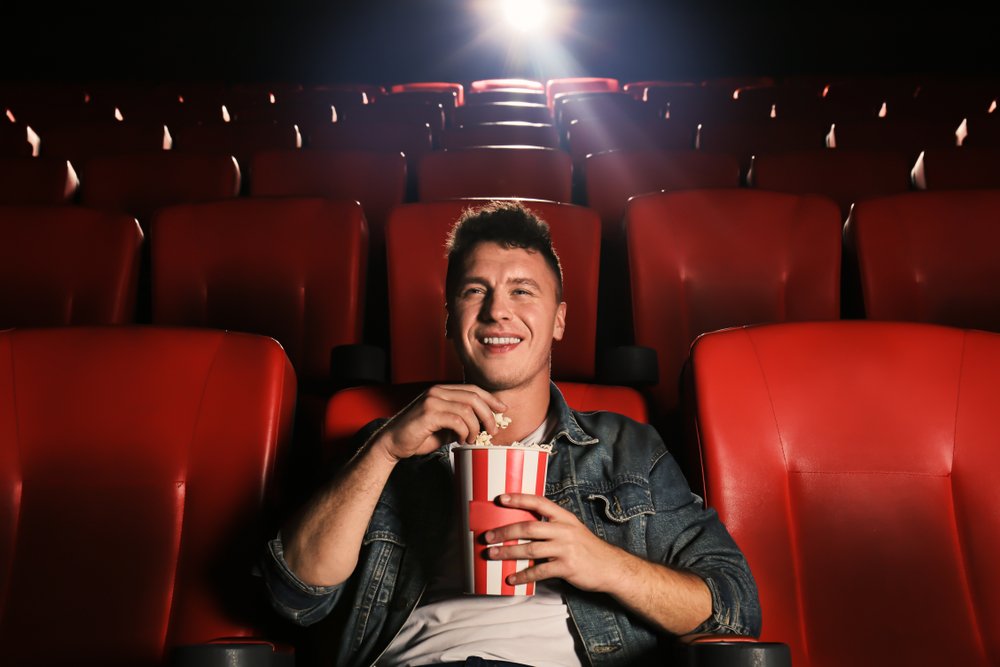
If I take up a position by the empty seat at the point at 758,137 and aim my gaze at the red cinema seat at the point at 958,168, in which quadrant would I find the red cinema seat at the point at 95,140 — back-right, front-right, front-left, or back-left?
back-right

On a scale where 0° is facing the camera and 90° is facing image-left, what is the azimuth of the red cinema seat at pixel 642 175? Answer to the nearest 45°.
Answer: approximately 0°

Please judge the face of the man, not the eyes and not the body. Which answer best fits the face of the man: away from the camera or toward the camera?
toward the camera

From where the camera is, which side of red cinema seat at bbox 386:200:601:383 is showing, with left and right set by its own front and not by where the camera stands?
front

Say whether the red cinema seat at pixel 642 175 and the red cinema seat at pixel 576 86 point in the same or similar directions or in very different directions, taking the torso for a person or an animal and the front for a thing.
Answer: same or similar directions

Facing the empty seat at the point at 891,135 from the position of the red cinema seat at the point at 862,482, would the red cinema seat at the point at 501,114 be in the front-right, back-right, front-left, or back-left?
front-left

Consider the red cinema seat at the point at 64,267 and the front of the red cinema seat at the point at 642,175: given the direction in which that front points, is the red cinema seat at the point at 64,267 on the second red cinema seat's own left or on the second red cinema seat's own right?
on the second red cinema seat's own right

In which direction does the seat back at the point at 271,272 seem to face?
toward the camera

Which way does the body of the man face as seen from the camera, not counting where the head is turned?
toward the camera

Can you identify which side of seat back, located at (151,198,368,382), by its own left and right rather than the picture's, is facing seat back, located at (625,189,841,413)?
left

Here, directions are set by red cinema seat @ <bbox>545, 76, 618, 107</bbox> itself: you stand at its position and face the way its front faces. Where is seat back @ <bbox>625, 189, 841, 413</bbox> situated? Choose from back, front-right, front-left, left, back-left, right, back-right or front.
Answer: front
